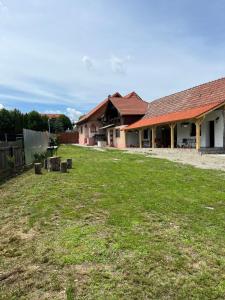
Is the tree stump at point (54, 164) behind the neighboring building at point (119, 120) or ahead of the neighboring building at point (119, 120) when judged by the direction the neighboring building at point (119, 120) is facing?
ahead

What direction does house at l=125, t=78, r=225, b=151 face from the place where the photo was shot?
facing the viewer and to the left of the viewer

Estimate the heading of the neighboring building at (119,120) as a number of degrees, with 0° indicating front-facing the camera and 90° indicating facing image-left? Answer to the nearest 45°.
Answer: approximately 45°

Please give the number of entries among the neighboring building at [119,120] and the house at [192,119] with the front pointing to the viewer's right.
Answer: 0

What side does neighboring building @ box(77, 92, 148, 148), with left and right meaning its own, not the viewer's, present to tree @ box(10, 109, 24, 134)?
right

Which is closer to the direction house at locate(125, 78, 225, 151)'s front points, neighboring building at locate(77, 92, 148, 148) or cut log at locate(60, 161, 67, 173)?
the cut log

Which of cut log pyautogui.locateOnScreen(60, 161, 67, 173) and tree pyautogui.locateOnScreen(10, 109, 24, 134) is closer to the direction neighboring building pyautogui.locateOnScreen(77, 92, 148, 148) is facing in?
the cut log
